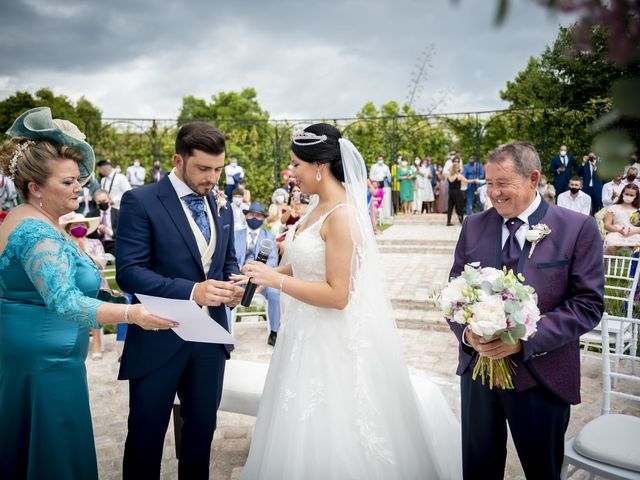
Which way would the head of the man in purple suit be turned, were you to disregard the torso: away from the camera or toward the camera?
toward the camera

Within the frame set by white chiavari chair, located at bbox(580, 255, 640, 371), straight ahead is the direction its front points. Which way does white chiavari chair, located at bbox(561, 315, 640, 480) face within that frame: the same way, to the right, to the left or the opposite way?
the same way

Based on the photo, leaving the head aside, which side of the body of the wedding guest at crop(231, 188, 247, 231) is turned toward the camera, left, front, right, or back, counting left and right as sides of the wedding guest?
front

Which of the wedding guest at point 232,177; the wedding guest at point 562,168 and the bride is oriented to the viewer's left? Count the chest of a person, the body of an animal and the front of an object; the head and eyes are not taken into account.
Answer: the bride

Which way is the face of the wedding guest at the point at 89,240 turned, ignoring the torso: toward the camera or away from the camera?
toward the camera

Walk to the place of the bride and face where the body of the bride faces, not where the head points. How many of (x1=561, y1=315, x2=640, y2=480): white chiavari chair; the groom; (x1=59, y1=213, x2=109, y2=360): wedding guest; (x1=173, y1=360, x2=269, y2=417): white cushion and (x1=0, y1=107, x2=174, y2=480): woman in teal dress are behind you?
1

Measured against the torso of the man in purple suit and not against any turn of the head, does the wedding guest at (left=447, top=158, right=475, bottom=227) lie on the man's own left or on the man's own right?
on the man's own right

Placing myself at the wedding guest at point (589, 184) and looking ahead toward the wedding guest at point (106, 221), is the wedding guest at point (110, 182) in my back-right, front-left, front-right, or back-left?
front-right

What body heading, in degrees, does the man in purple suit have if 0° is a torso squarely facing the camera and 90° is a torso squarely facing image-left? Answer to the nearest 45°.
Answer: approximately 45°

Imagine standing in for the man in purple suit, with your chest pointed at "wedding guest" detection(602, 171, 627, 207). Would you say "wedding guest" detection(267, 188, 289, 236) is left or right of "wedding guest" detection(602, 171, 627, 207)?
left

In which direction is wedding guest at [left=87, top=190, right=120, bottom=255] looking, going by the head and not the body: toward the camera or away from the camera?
toward the camera

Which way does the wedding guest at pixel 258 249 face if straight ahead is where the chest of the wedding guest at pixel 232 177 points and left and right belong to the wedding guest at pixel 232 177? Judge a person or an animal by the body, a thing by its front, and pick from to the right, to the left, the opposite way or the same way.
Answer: the same way

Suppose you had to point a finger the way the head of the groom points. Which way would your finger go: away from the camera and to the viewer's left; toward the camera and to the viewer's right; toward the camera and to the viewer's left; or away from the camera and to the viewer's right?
toward the camera and to the viewer's right
